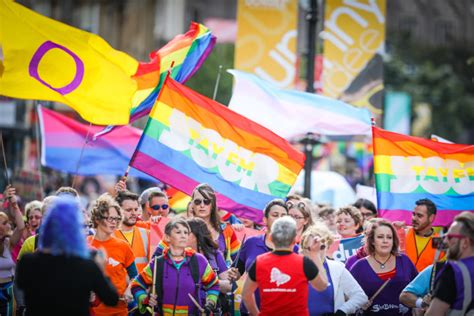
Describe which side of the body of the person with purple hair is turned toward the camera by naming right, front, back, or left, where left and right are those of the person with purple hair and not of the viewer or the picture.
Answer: back

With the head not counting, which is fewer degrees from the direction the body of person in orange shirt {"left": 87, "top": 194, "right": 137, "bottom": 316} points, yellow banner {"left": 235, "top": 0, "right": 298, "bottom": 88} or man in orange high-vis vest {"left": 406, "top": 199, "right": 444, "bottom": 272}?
the man in orange high-vis vest

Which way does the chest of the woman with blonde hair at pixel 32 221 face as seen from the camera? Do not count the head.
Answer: toward the camera

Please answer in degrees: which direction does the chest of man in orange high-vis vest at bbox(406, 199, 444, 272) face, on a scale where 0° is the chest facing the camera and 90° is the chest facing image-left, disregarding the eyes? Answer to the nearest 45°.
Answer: approximately 45°

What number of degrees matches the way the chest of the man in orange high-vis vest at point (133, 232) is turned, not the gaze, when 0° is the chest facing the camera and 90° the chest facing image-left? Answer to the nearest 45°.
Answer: approximately 315°

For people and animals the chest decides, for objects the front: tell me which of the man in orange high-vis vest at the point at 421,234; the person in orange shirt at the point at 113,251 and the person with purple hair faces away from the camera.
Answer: the person with purple hair

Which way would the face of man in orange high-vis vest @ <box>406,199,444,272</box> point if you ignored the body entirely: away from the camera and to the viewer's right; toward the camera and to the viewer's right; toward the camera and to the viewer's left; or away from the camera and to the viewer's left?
toward the camera and to the viewer's left

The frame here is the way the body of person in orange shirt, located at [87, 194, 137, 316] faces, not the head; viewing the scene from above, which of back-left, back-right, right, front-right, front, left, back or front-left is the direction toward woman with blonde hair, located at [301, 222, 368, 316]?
front-left

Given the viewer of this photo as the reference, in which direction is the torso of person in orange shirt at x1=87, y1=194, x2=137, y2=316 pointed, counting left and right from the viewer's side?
facing the viewer and to the right of the viewer

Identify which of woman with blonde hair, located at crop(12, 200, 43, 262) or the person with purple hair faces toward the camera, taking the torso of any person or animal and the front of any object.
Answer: the woman with blonde hair

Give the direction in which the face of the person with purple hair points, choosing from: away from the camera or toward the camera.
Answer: away from the camera

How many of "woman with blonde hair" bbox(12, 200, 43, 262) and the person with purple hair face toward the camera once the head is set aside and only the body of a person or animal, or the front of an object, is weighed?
1

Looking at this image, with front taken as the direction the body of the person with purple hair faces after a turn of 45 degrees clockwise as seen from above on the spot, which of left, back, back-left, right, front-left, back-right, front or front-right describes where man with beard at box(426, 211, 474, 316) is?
front-right

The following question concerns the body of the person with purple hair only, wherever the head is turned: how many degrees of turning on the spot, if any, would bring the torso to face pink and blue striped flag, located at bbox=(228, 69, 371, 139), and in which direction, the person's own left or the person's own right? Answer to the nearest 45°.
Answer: approximately 45° to the person's own right
